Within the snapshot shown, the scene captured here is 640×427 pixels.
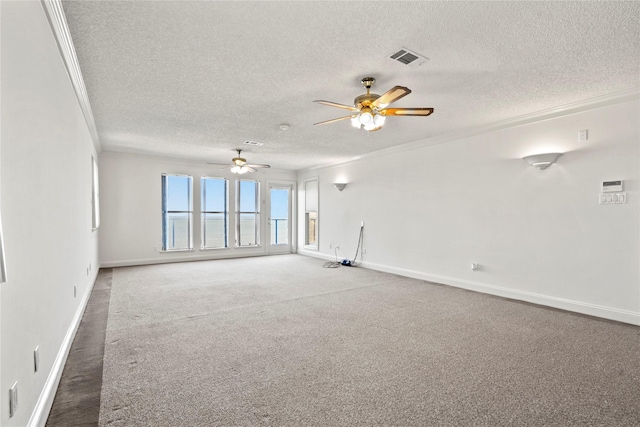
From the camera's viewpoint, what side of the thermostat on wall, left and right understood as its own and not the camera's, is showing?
front

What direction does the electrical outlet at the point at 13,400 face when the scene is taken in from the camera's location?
facing to the right of the viewer

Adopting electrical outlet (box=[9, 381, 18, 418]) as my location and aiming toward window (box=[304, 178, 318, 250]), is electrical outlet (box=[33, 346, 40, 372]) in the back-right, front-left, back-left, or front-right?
front-left

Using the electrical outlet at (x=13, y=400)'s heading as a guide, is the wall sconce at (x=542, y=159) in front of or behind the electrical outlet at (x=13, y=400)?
in front

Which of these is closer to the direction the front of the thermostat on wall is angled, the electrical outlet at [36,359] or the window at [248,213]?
the electrical outlet

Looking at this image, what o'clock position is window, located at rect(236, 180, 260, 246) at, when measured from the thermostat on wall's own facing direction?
The window is roughly at 3 o'clock from the thermostat on wall.

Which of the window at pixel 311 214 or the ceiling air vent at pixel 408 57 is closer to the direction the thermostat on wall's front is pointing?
the ceiling air vent

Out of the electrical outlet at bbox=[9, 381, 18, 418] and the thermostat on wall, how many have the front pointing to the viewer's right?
1

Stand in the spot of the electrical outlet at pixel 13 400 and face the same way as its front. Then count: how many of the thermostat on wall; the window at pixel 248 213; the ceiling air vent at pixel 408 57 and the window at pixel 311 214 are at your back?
0

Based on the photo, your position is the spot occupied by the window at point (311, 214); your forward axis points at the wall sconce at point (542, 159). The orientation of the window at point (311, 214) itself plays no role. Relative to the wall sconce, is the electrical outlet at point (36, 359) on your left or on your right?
right

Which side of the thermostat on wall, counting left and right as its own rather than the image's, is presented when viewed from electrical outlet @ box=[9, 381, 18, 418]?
front

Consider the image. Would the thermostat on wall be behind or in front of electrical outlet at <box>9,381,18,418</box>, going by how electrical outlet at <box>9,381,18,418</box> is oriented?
in front

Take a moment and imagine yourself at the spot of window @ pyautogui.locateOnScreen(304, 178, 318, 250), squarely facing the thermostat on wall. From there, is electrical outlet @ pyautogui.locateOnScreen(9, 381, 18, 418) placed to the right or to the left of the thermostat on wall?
right

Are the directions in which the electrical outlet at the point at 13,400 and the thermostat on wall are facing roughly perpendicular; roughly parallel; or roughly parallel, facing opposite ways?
roughly parallel, facing opposite ways

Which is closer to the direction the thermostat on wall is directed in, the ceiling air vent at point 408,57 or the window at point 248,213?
the ceiling air vent

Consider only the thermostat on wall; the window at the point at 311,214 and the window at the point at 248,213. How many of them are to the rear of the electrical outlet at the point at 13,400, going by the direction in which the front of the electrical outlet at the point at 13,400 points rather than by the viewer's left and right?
0

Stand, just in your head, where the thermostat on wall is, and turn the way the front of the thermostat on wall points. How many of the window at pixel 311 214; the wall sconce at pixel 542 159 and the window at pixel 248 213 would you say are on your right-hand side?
3

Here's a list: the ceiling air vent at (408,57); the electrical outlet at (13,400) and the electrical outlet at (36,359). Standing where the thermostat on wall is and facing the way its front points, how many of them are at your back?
0

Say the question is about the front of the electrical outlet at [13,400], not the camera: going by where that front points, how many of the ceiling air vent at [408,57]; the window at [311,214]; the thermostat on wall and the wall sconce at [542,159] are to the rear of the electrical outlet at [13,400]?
0
